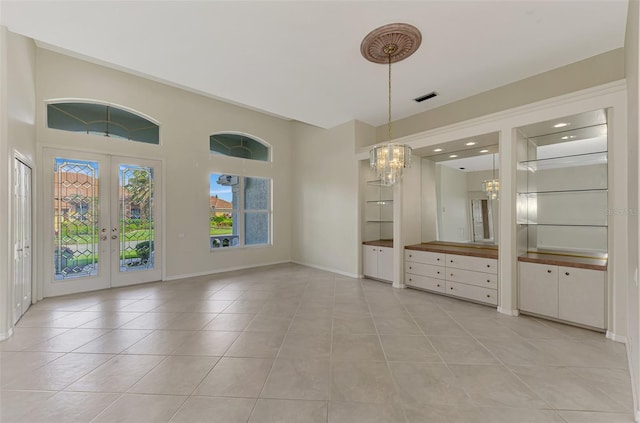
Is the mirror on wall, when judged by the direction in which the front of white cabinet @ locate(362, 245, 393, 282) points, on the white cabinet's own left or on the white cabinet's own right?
on the white cabinet's own left

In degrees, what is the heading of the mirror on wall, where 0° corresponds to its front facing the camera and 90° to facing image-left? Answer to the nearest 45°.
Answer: approximately 45°

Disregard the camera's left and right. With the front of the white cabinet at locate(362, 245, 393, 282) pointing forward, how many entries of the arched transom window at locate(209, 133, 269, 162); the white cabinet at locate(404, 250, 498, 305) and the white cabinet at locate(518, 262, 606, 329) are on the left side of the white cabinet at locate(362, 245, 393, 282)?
2

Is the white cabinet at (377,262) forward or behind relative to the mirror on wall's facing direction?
forward

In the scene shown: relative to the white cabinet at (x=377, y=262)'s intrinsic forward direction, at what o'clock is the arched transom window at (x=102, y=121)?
The arched transom window is roughly at 1 o'clock from the white cabinet.

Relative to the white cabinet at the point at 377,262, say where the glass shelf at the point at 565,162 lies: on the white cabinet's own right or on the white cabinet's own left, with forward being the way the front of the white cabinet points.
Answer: on the white cabinet's own left

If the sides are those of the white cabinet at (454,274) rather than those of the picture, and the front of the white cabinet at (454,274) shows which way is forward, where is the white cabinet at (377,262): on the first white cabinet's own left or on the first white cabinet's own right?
on the first white cabinet's own right

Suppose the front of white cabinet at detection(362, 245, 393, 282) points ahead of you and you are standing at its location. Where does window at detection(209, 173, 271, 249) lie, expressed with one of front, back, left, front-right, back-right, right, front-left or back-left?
front-right

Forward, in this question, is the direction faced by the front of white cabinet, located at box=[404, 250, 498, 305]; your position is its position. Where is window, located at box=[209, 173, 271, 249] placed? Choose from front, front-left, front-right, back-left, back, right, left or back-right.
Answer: front-right

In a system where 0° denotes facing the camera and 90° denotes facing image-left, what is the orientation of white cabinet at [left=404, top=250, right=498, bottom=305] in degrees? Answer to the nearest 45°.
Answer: approximately 45°

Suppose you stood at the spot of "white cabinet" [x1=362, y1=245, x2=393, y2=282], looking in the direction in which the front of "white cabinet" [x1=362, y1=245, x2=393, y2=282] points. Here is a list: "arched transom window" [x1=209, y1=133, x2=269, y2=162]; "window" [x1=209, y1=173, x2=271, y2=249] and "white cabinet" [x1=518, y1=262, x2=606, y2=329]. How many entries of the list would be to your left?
1
